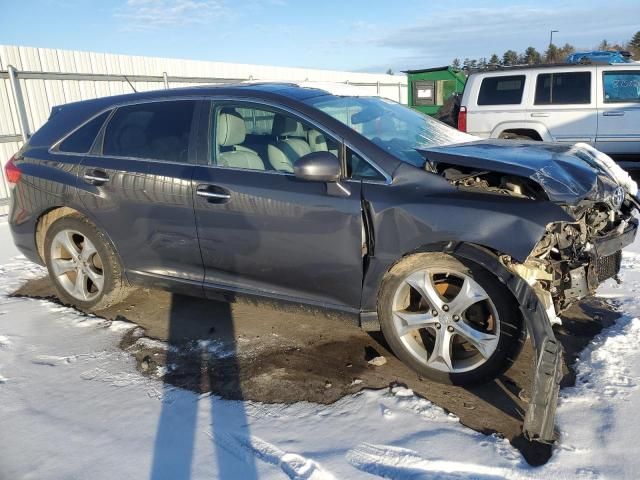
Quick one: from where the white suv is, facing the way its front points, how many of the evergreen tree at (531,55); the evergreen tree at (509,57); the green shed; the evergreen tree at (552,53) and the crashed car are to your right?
1

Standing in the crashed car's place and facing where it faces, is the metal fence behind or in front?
behind

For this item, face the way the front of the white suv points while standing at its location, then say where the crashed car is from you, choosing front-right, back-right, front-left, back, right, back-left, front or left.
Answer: right

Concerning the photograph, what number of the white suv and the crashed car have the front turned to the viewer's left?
0

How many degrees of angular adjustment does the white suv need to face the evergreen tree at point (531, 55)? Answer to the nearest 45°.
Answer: approximately 90° to its left

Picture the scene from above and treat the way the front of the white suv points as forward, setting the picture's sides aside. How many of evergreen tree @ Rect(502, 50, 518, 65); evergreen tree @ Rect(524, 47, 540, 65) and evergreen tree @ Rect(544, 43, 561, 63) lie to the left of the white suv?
3

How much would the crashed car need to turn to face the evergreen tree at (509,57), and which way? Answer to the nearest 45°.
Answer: approximately 135° to its left

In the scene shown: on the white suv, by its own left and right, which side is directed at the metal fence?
back

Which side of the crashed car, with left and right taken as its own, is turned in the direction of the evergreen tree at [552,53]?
left

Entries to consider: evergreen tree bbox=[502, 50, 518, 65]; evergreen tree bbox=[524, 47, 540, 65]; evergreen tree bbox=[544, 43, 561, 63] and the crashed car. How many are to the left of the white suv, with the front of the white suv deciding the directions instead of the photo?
3

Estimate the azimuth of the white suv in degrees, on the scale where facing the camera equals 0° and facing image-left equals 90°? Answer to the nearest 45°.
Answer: approximately 270°

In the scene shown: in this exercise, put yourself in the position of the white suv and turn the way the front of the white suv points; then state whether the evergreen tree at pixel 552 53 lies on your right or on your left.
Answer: on your left

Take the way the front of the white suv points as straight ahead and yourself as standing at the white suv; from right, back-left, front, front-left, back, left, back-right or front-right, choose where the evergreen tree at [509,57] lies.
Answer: left

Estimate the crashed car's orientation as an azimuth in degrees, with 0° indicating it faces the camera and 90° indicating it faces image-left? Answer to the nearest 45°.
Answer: approximately 315°
